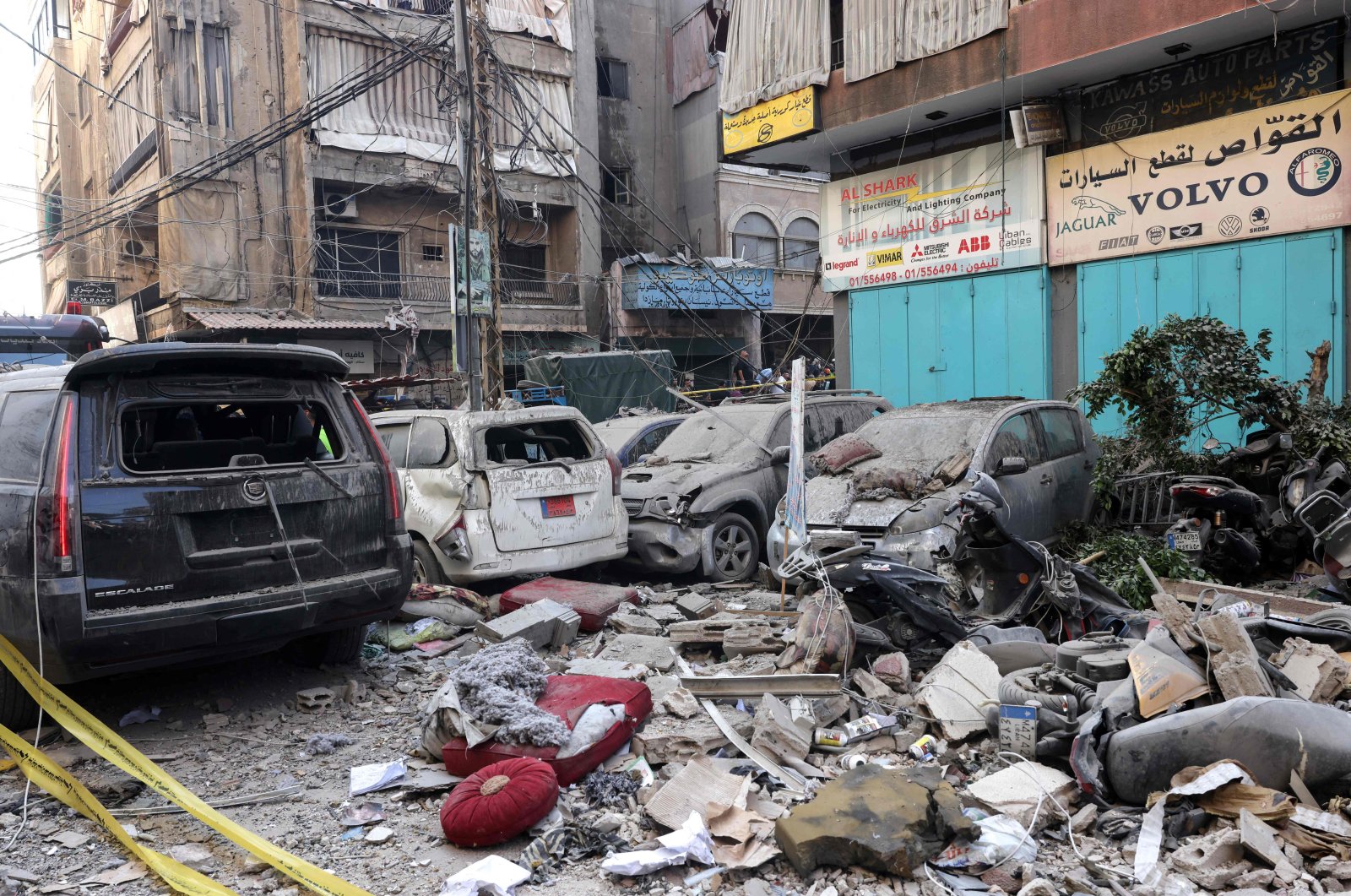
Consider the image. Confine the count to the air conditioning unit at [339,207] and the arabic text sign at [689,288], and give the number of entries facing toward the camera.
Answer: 2

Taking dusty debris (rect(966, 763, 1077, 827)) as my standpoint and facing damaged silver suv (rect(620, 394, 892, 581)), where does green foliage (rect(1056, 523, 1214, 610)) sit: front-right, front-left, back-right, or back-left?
front-right

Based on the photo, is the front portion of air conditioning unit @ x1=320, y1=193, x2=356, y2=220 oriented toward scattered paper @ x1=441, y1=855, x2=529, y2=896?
yes

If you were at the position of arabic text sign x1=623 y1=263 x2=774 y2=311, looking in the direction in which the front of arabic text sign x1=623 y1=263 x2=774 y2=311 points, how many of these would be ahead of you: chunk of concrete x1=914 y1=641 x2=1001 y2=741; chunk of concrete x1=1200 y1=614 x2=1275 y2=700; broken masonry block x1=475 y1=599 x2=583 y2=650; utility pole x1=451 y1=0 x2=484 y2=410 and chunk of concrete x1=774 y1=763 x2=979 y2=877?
5

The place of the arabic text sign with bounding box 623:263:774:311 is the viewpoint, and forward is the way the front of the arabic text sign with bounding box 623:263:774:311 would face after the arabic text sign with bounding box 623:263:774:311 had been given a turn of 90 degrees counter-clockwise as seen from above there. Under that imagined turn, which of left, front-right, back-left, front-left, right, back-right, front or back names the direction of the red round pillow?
right

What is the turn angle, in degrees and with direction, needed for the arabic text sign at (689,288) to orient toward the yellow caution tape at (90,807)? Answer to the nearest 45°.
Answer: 0° — it already faces it

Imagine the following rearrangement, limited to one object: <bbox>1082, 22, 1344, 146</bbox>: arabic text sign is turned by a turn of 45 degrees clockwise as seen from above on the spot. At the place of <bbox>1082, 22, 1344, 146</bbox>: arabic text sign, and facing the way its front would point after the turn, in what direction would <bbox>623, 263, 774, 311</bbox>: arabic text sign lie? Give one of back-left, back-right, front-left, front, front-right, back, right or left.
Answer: front-right

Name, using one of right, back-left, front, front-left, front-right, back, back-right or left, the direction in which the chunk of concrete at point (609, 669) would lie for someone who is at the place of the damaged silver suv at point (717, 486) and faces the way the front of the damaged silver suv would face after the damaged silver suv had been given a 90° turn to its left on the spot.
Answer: front-right

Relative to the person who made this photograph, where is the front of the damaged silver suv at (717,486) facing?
facing the viewer and to the left of the viewer

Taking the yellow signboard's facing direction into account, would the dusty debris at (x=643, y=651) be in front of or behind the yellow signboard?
in front

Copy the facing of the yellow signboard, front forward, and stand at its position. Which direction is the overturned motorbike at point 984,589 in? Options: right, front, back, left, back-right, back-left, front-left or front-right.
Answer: front-left

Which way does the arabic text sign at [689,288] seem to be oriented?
toward the camera

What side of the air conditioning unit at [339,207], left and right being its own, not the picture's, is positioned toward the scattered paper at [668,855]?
front

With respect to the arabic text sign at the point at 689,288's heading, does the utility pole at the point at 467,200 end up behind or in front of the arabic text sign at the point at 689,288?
in front

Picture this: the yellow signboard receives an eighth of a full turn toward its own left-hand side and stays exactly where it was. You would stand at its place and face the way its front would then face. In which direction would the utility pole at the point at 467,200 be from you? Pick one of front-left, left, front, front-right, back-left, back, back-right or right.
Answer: front-right

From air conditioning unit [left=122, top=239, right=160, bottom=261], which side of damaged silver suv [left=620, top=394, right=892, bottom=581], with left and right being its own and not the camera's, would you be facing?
right

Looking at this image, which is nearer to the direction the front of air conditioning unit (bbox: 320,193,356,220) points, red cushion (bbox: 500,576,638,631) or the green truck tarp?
the red cushion

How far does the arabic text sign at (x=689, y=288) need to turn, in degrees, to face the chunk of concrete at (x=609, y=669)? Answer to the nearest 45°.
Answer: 0° — it already faces it
